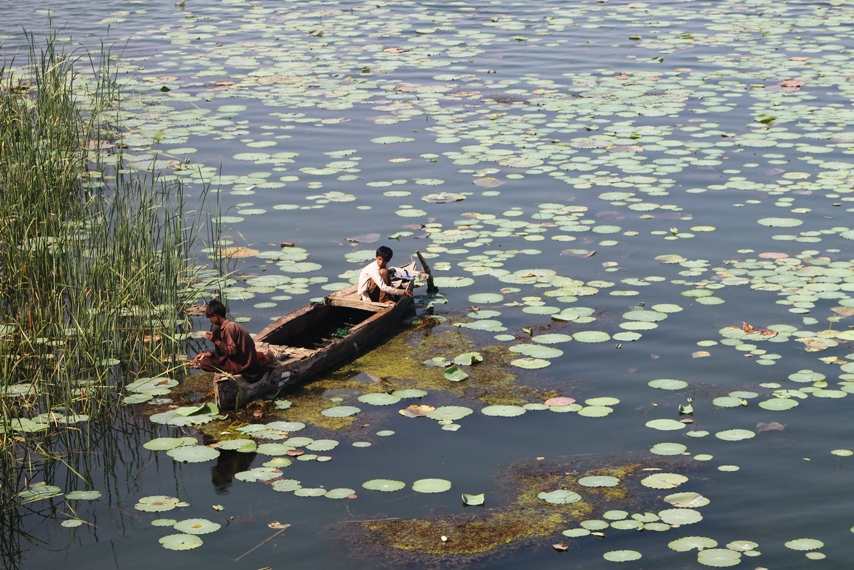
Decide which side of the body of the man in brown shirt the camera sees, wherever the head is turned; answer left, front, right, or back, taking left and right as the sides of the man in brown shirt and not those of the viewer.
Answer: left

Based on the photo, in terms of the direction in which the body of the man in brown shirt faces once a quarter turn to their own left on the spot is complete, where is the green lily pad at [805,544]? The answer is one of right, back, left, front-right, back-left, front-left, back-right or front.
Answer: front-left

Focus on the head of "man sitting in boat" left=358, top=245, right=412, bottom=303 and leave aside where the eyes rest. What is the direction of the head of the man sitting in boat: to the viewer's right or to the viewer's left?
to the viewer's left

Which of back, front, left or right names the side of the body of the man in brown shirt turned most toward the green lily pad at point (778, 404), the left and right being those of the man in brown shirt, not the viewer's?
back

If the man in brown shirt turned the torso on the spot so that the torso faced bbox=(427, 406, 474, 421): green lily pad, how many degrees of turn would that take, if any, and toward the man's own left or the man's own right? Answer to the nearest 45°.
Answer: approximately 180°
